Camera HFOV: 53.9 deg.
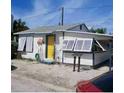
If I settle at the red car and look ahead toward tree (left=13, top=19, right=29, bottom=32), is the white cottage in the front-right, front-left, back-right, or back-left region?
front-right

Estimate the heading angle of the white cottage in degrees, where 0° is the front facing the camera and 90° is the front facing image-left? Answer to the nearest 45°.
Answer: approximately 45°

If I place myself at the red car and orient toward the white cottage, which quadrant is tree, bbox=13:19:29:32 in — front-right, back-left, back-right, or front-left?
front-left

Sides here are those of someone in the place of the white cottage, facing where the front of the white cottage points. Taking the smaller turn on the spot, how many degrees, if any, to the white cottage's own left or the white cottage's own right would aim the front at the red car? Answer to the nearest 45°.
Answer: approximately 45° to the white cottage's own left
